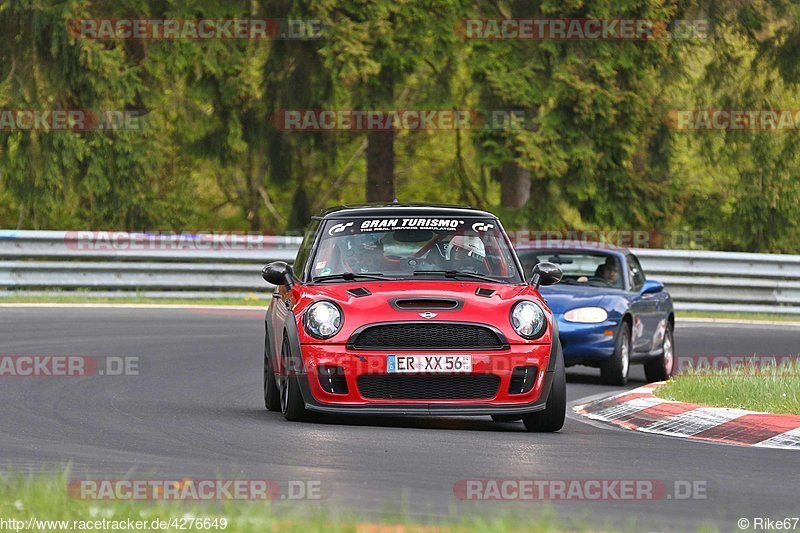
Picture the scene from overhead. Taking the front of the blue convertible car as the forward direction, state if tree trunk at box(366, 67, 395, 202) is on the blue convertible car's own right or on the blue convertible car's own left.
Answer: on the blue convertible car's own right

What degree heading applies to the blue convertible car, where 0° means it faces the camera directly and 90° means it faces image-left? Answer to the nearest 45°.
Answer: approximately 45°

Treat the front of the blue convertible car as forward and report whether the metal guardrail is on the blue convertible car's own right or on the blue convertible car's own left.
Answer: on the blue convertible car's own right

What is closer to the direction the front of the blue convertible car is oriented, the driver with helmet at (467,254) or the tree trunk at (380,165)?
the driver with helmet

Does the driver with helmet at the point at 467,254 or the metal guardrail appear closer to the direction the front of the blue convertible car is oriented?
the driver with helmet

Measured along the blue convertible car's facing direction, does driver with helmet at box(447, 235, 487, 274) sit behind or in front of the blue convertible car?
in front
